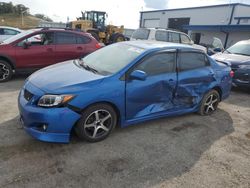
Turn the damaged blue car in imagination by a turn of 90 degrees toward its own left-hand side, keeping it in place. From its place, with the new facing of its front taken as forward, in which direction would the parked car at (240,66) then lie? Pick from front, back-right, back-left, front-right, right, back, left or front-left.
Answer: left

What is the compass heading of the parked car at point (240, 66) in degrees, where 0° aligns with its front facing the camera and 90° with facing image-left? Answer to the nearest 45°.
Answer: approximately 45°

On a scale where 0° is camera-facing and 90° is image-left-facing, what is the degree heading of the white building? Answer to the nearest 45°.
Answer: approximately 45°

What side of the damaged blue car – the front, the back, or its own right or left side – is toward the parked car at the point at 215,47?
back

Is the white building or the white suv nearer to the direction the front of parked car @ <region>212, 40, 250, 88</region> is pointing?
the white suv

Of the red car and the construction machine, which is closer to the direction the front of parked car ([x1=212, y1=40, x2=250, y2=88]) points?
the red car

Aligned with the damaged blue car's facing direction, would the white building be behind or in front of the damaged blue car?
behind

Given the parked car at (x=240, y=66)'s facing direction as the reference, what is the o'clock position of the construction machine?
The construction machine is roughly at 3 o'clock from the parked car.
